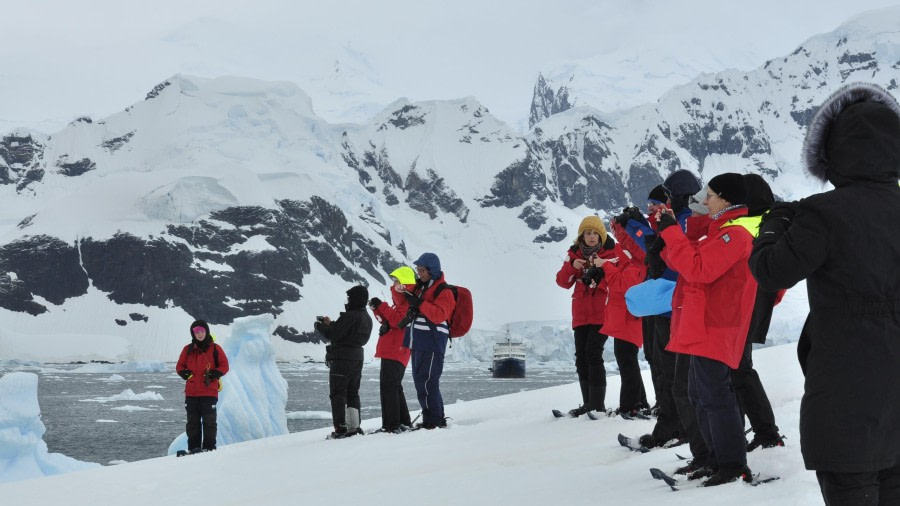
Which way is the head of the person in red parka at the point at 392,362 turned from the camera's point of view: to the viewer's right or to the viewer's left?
to the viewer's left

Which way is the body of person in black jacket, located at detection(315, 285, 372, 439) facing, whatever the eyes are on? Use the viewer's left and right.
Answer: facing away from the viewer and to the left of the viewer

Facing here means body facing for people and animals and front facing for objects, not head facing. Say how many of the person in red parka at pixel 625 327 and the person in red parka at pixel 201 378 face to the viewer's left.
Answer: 1

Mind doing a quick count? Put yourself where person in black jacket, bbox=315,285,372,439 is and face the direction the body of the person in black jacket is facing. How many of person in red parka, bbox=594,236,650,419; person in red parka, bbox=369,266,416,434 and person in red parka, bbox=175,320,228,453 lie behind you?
2

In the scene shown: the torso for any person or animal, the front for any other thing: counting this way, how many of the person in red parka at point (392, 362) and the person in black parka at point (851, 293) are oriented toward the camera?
0

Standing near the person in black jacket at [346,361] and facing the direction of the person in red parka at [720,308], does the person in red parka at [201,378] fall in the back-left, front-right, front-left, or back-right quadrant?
back-right

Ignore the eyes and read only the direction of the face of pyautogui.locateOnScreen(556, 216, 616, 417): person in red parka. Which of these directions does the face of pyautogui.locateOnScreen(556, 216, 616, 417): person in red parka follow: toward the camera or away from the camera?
toward the camera

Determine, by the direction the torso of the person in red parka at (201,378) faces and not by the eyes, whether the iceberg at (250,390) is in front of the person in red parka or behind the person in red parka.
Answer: behind

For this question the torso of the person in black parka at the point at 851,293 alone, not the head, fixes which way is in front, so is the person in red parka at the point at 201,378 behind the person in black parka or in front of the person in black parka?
in front

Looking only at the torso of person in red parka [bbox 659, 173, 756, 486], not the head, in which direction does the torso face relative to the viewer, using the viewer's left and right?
facing to the left of the viewer

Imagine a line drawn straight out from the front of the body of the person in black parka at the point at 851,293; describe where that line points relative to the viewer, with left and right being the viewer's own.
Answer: facing away from the viewer and to the left of the viewer

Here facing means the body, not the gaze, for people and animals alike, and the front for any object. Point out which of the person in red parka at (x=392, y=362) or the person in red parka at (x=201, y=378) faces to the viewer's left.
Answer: the person in red parka at (x=392, y=362)

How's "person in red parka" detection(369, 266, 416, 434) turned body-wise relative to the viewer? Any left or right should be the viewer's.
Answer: facing to the left of the viewer

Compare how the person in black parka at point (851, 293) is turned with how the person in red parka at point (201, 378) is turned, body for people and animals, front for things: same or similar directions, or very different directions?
very different directions

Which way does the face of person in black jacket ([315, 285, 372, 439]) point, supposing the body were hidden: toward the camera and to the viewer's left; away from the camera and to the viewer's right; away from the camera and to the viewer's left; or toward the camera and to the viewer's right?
away from the camera and to the viewer's left

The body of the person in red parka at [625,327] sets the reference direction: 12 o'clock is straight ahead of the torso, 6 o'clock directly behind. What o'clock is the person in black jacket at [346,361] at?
The person in black jacket is roughly at 1 o'clock from the person in red parka.

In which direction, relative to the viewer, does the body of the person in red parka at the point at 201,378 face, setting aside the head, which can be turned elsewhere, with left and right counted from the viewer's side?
facing the viewer

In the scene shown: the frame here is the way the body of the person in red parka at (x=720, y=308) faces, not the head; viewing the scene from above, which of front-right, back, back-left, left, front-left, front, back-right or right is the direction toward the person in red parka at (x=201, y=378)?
front-right
